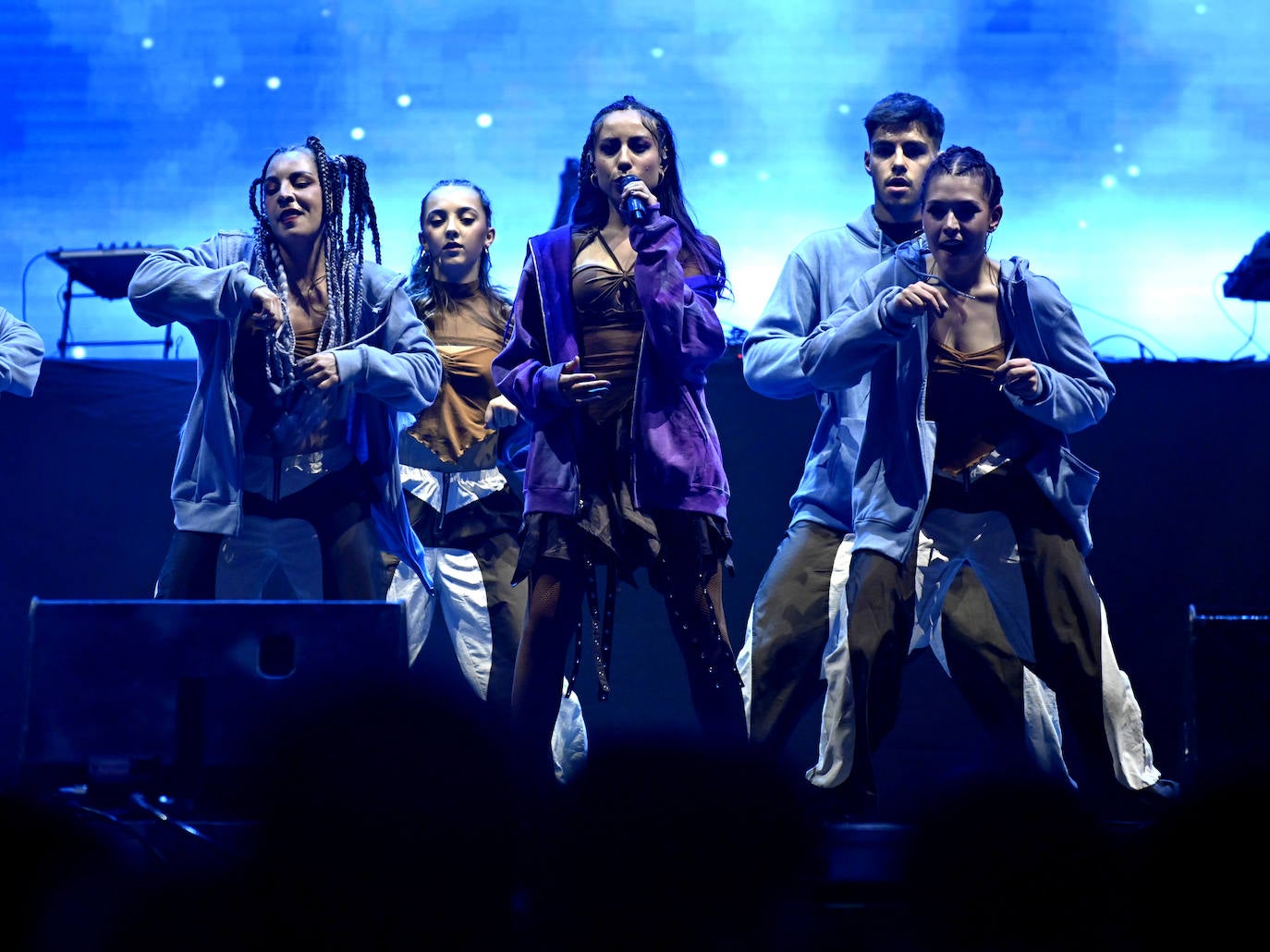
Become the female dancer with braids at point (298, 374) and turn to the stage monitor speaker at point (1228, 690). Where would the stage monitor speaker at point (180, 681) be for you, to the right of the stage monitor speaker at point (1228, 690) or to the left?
right

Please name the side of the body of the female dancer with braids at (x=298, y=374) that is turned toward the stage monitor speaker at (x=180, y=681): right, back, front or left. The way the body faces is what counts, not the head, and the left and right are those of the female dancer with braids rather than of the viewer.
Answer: front

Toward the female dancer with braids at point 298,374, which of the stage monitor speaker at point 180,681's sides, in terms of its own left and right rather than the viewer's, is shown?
front

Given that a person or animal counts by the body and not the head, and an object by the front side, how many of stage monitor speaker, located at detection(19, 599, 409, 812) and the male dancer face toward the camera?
1

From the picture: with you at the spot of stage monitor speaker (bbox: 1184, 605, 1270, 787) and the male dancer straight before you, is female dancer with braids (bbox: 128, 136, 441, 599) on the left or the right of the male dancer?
left

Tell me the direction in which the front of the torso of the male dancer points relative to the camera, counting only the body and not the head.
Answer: toward the camera

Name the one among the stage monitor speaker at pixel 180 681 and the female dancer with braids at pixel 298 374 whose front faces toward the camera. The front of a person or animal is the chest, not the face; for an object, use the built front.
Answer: the female dancer with braids

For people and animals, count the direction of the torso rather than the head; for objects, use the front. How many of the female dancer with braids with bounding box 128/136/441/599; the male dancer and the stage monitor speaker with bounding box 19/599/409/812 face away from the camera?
1

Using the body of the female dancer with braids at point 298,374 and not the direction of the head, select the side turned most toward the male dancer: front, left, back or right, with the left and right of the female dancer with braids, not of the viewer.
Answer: left

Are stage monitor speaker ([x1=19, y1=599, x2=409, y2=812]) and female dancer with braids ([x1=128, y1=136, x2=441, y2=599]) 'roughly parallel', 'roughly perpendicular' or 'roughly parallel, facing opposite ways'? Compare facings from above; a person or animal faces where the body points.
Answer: roughly parallel, facing opposite ways

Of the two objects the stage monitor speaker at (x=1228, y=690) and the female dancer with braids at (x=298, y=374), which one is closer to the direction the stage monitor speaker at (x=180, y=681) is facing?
the female dancer with braids

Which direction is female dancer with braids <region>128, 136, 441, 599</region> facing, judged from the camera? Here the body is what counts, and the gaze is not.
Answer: toward the camera

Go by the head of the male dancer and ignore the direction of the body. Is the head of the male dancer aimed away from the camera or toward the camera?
toward the camera

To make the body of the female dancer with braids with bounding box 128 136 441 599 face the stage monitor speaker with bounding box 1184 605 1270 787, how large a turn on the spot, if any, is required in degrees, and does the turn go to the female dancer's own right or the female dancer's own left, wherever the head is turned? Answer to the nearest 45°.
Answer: approximately 45° to the female dancer's own left

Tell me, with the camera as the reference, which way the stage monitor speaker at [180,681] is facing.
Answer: facing away from the viewer

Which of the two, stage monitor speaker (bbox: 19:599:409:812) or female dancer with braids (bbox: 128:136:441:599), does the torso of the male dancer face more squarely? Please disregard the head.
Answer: the stage monitor speaker

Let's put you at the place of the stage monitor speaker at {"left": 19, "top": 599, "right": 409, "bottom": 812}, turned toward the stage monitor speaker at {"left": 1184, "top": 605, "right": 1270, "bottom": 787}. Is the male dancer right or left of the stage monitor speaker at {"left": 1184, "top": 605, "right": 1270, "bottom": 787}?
left
